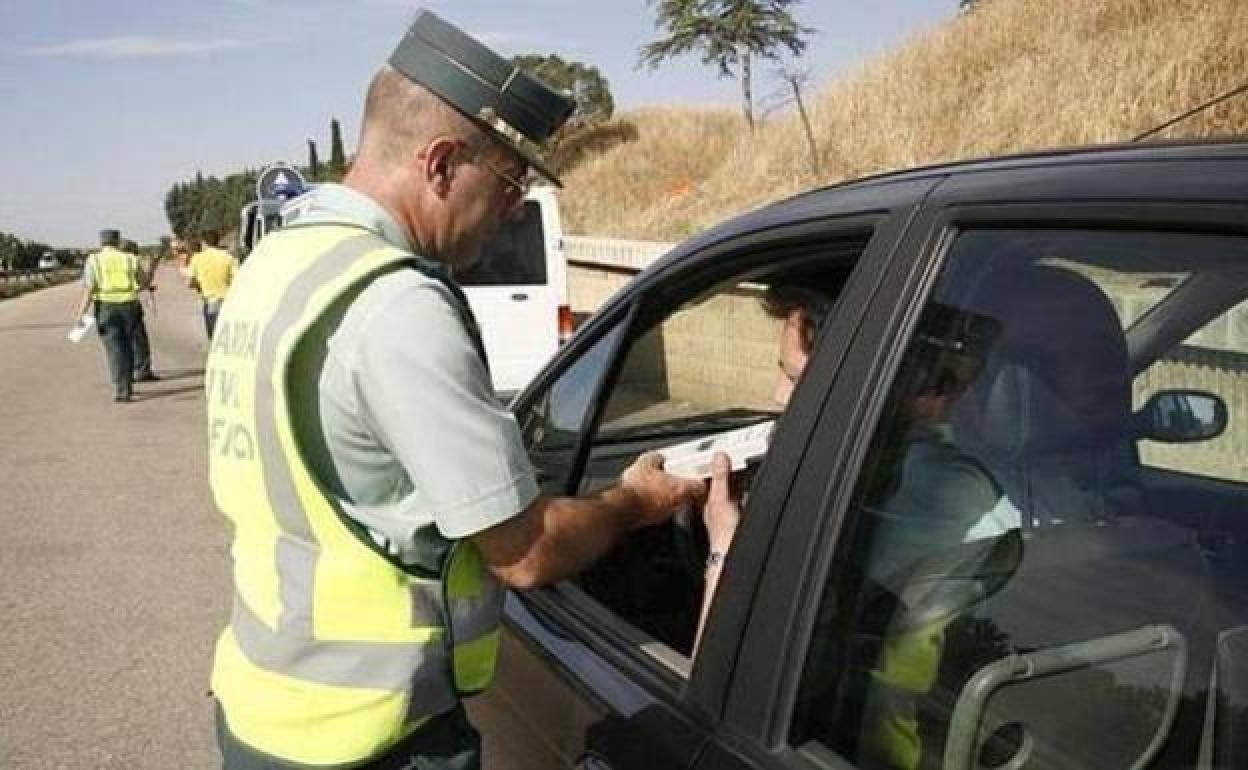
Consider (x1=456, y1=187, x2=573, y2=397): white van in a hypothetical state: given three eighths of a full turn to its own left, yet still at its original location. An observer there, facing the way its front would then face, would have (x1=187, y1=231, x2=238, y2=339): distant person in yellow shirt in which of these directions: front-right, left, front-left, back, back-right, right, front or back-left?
right

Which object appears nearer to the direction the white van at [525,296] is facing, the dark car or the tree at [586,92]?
the tree

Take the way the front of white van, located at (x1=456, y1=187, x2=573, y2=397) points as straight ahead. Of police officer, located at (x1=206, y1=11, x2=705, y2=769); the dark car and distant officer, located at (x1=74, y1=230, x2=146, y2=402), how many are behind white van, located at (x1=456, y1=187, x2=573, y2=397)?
2

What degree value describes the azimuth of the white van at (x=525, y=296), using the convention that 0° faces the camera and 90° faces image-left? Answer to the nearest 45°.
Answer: approximately 180°
